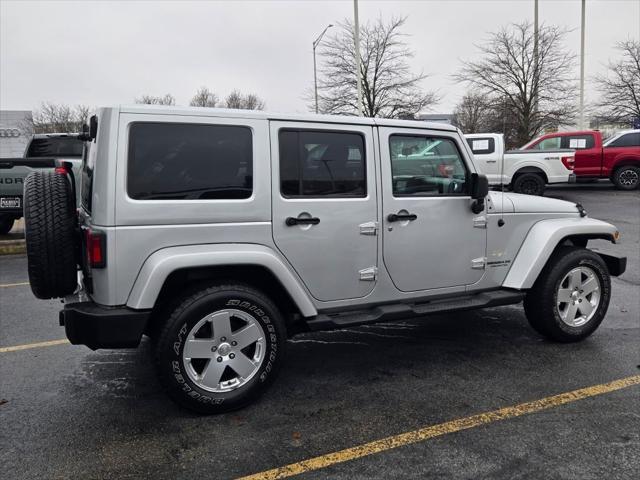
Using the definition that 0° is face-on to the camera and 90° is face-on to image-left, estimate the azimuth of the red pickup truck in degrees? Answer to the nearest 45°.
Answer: approximately 90°

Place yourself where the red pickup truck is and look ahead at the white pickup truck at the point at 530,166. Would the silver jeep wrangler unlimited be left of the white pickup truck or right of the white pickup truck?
left

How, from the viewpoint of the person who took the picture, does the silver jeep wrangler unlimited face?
facing away from the viewer and to the right of the viewer

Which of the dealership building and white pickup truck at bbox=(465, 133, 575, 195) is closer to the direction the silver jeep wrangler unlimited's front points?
the white pickup truck

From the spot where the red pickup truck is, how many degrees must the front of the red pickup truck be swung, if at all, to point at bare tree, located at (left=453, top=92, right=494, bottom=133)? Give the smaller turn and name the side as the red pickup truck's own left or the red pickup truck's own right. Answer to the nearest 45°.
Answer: approximately 90° to the red pickup truck's own right

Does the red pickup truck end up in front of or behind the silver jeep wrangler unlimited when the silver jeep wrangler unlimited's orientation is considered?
in front

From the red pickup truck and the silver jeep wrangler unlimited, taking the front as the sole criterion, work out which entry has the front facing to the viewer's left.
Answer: the red pickup truck
